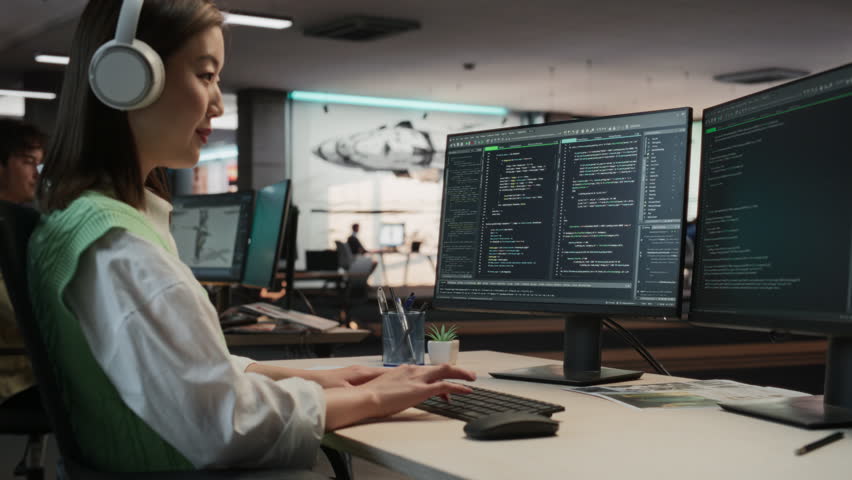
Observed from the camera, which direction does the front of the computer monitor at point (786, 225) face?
facing the viewer and to the left of the viewer

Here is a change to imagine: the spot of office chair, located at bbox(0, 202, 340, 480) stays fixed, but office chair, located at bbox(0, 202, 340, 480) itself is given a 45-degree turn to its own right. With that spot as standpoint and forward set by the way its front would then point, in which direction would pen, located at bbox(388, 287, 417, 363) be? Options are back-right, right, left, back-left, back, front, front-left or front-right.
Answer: left

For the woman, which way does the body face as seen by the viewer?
to the viewer's right

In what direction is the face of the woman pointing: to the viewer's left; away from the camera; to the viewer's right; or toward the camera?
to the viewer's right

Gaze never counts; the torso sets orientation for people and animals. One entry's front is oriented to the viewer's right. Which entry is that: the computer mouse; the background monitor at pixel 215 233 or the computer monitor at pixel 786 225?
the computer mouse

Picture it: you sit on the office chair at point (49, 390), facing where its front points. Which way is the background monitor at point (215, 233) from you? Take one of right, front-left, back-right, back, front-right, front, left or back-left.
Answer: left

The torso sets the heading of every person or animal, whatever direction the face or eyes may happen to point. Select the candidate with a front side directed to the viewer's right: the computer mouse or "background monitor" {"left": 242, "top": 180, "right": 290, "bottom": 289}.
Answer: the computer mouse

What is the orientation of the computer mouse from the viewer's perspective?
to the viewer's right

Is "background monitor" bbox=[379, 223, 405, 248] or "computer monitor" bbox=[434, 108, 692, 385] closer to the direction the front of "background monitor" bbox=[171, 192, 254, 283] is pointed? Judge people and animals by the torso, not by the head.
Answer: the computer monitor

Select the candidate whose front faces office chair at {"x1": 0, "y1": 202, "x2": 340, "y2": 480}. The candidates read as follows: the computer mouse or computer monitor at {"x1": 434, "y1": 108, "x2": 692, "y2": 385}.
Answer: the computer monitor

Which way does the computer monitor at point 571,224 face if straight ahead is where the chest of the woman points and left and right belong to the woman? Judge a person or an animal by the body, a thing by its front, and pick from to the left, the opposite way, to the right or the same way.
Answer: the opposite way

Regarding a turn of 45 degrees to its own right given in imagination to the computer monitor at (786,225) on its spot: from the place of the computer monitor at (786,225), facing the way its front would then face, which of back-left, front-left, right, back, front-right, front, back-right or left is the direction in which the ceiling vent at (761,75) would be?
right
